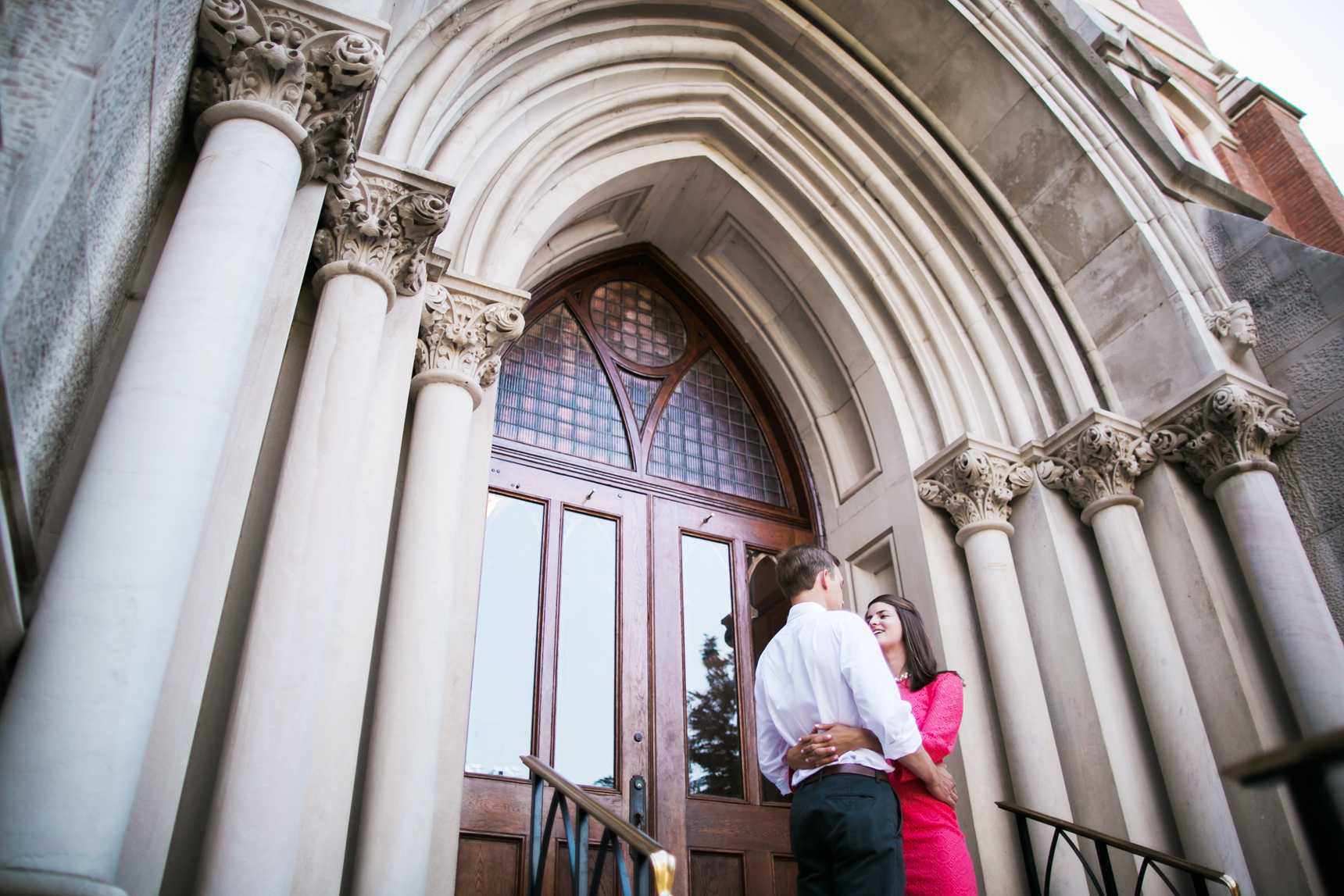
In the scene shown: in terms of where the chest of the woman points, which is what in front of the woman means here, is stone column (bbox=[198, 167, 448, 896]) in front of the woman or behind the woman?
in front

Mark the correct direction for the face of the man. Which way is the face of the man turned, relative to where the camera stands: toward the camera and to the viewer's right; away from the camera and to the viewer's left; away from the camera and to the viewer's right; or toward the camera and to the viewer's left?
away from the camera and to the viewer's right

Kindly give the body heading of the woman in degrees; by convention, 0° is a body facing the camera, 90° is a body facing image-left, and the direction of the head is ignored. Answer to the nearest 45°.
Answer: approximately 45°

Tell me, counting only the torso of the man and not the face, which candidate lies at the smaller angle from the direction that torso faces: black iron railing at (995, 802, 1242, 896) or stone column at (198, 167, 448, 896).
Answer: the black iron railing

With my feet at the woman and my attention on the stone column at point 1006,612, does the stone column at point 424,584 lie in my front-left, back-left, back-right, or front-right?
back-left

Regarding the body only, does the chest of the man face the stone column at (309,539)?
no

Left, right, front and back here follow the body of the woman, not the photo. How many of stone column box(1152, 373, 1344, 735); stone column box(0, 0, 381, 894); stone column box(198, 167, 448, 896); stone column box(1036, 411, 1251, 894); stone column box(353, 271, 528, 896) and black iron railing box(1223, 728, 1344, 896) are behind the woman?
2

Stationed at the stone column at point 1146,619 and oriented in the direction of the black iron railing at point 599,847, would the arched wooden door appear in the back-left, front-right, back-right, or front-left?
front-right

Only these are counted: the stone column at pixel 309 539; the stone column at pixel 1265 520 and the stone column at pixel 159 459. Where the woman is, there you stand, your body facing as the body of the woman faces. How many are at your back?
1

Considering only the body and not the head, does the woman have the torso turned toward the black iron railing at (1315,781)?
no

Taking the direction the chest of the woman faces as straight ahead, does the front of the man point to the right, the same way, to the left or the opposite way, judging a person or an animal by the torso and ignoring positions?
the opposite way

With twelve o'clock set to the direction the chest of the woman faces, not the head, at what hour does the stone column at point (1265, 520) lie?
The stone column is roughly at 6 o'clock from the woman.

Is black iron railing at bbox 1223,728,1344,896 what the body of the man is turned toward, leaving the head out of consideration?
no

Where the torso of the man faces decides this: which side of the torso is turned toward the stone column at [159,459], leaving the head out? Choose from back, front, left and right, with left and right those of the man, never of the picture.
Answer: back

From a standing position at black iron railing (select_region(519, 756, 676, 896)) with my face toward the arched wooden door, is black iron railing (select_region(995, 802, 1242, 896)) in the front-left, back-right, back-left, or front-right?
front-right

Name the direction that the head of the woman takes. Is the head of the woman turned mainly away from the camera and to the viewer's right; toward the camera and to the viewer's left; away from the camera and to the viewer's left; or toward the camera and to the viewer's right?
toward the camera and to the viewer's left

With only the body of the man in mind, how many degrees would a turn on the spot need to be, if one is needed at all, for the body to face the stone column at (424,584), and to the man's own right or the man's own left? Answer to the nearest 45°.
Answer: approximately 135° to the man's own left

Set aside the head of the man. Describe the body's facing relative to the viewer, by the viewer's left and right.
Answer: facing away from the viewer and to the right of the viewer

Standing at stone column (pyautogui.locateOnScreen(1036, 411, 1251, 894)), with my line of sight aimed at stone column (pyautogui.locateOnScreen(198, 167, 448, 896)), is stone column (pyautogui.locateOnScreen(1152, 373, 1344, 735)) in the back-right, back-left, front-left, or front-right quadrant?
back-left

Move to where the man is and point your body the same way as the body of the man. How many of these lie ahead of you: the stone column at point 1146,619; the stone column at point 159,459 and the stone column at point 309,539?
1
